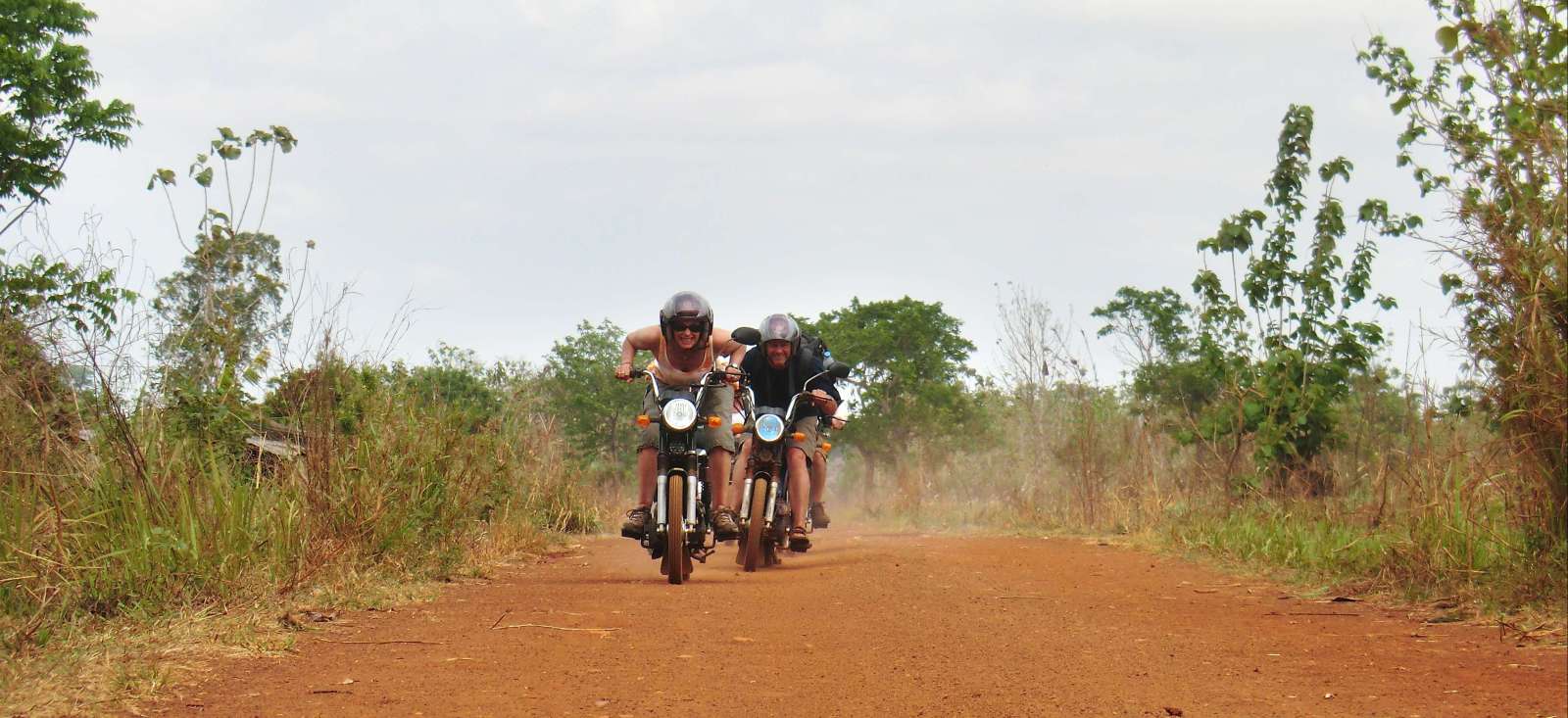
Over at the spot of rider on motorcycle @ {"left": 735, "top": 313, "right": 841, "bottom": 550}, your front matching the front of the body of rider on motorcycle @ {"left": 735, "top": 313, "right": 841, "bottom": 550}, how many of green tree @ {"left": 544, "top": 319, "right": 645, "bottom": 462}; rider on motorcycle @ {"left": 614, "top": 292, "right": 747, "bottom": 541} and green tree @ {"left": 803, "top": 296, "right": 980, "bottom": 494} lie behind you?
2

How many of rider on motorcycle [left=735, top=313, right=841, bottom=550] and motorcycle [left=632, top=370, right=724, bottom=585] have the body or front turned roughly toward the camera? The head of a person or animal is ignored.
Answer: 2

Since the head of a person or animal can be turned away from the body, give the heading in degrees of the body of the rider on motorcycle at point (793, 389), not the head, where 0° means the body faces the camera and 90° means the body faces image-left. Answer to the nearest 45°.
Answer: approximately 0°

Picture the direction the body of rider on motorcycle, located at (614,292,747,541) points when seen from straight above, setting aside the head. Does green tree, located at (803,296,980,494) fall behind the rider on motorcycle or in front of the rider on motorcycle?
behind

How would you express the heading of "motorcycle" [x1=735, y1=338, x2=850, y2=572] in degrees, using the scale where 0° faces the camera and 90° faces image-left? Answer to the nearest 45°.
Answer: approximately 0°
